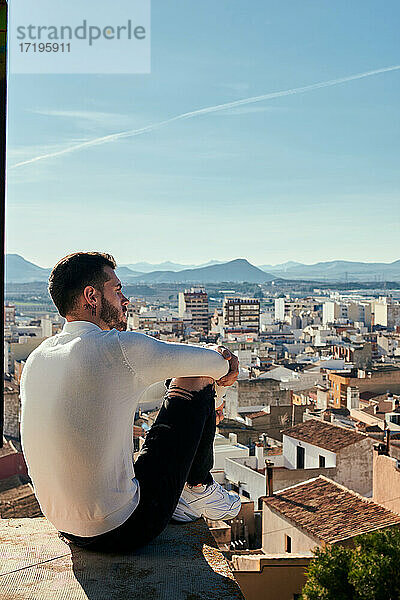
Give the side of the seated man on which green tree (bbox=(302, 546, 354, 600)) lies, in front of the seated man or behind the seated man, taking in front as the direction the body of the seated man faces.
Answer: in front

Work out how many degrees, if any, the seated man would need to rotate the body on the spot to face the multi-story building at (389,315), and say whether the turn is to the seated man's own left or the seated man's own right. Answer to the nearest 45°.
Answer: approximately 45° to the seated man's own left

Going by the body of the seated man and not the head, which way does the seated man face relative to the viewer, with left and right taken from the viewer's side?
facing away from the viewer and to the right of the viewer

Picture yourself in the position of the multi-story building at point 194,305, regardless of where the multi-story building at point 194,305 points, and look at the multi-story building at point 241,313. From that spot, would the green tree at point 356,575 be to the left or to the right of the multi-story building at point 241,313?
right

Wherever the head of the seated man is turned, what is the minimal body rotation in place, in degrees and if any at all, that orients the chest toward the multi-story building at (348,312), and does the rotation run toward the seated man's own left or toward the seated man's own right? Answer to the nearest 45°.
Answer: approximately 45° to the seated man's own left

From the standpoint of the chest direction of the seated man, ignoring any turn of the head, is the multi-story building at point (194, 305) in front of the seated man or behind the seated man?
in front

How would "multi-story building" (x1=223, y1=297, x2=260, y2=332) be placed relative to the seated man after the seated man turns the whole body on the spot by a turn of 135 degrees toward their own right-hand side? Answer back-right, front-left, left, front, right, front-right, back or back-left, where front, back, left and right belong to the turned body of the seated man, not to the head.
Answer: back

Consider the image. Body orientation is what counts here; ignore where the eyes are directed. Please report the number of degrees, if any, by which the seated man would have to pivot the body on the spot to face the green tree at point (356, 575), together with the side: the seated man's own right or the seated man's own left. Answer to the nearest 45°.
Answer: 0° — they already face it
